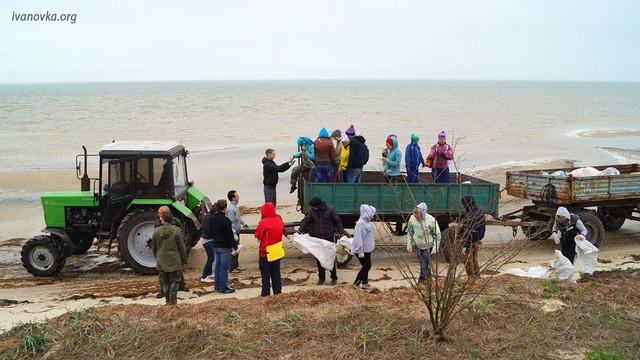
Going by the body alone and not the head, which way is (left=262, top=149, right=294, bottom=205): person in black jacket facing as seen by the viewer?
to the viewer's right

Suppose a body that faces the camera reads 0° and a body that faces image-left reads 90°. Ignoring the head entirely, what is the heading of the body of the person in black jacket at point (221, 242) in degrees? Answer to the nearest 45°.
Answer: approximately 225°

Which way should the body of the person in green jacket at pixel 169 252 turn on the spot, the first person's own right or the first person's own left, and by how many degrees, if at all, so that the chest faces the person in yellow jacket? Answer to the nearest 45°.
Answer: approximately 45° to the first person's own right

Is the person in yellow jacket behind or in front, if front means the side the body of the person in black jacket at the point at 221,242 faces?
in front

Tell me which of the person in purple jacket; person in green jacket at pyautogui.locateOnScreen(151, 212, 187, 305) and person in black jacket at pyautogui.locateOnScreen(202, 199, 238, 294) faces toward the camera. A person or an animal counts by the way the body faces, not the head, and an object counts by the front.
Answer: the person in purple jacket

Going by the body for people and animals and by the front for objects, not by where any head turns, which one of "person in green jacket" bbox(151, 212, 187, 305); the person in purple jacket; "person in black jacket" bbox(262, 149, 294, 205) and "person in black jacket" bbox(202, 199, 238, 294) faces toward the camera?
the person in purple jacket

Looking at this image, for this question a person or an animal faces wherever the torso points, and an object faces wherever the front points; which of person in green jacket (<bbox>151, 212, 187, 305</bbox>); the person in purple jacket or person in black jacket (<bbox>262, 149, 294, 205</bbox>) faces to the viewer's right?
the person in black jacket

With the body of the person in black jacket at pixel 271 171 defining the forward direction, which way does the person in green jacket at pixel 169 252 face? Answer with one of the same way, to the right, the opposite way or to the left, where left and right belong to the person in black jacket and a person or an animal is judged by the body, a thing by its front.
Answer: to the left

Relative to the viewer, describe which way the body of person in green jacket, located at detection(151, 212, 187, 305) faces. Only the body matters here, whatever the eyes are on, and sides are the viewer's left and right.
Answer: facing away from the viewer

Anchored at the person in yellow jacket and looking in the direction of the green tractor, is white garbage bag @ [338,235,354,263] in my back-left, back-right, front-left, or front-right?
front-left

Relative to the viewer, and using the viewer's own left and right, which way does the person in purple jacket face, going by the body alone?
facing the viewer
